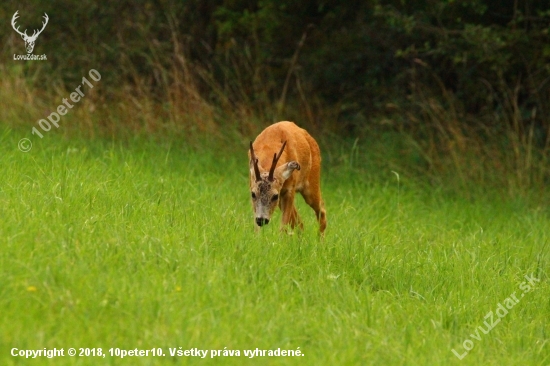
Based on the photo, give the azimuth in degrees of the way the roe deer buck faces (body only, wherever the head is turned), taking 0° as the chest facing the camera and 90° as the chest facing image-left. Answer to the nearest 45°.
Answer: approximately 45°
